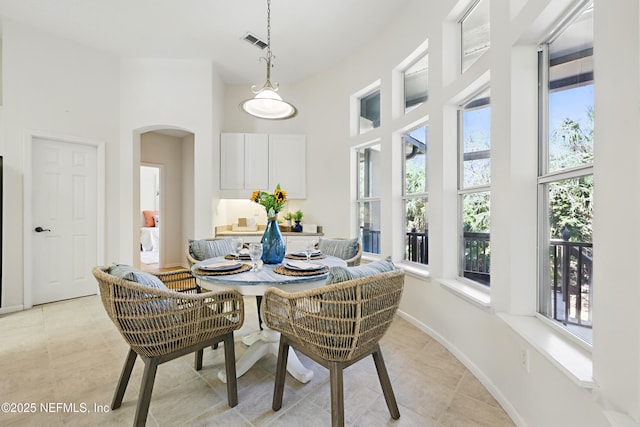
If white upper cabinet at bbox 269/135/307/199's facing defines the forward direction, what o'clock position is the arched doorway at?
The arched doorway is roughly at 4 o'clock from the white upper cabinet.

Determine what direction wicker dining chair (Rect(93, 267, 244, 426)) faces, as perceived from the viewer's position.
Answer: facing away from the viewer and to the right of the viewer

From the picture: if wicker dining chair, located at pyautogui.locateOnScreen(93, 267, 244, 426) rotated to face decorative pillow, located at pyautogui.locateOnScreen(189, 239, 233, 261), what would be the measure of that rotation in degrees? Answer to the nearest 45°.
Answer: approximately 45° to its left

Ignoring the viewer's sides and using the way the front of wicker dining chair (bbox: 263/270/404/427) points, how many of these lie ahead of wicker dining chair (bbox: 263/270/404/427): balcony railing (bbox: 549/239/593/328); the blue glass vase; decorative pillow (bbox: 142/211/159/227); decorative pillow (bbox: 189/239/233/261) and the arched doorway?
4

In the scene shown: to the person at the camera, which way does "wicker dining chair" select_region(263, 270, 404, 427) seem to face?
facing away from the viewer and to the left of the viewer

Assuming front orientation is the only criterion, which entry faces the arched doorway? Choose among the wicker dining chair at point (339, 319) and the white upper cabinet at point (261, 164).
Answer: the wicker dining chair

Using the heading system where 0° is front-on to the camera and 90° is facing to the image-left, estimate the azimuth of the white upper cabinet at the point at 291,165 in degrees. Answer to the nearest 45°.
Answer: approximately 0°
